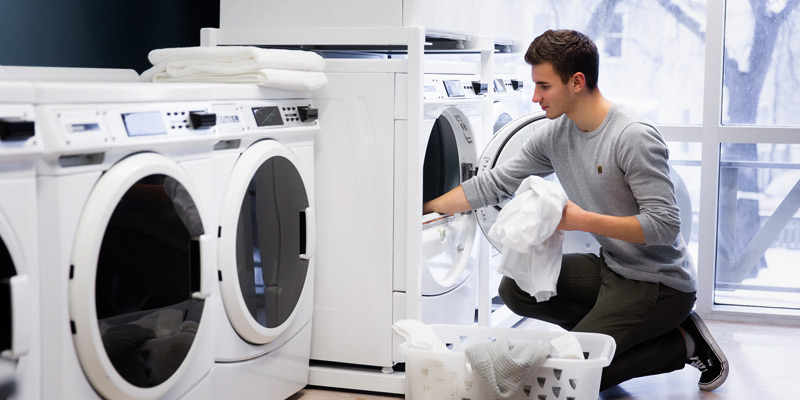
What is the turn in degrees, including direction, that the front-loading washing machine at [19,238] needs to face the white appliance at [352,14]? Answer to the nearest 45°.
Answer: approximately 90° to its left

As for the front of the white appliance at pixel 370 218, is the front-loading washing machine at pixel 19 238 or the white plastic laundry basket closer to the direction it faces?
the white plastic laundry basket

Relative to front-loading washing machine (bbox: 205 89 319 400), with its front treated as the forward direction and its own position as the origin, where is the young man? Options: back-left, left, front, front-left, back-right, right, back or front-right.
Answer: front-left

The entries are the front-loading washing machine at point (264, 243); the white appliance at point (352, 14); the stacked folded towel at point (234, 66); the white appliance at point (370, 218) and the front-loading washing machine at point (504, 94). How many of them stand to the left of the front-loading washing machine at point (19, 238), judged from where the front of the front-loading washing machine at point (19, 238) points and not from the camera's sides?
5

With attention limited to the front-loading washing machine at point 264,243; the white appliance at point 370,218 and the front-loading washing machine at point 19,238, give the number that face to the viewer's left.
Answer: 0

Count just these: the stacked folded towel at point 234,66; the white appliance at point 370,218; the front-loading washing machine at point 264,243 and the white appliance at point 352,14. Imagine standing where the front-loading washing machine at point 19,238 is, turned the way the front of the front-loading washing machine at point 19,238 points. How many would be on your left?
4

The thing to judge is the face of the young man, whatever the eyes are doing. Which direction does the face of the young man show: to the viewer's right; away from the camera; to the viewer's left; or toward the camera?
to the viewer's left

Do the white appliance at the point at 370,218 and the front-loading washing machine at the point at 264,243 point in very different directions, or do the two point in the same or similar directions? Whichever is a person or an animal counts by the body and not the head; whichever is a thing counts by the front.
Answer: same or similar directions

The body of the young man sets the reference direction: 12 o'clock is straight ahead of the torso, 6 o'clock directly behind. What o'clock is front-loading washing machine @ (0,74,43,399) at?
The front-loading washing machine is roughly at 12 o'clock from the young man.

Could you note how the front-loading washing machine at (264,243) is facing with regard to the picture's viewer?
facing the viewer and to the right of the viewer

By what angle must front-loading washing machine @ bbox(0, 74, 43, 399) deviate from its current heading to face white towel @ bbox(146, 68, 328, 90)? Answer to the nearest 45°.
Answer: approximately 90° to its left

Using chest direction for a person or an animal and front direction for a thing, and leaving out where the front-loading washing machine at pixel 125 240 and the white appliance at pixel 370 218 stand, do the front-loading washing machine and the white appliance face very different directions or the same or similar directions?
same or similar directions

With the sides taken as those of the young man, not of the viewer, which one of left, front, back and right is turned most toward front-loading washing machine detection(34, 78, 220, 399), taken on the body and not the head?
front
